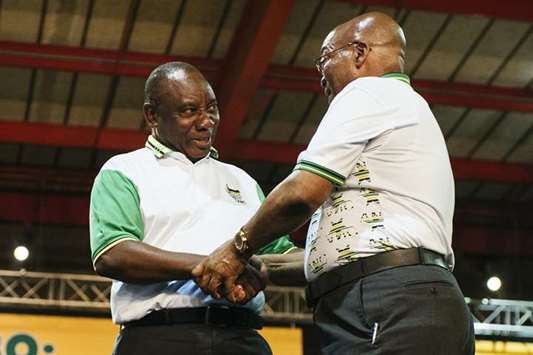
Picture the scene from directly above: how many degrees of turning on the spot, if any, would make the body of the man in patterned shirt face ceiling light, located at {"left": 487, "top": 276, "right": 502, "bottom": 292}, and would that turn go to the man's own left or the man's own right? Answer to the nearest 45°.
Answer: approximately 90° to the man's own right

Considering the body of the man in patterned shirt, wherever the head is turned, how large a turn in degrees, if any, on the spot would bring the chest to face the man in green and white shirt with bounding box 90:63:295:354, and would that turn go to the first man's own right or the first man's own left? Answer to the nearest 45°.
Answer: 0° — they already face them

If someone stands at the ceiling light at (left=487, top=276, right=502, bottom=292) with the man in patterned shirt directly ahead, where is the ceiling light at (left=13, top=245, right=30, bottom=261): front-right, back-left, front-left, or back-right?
front-right

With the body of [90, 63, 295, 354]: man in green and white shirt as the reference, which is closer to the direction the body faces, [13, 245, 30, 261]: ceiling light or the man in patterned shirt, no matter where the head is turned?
the man in patterned shirt

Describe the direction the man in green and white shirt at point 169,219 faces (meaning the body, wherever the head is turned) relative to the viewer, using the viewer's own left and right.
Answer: facing the viewer and to the right of the viewer

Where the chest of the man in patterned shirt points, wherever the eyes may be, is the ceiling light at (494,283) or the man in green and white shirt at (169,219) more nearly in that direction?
the man in green and white shirt

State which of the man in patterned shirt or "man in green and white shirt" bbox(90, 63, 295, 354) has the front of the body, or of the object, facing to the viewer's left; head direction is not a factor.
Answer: the man in patterned shirt

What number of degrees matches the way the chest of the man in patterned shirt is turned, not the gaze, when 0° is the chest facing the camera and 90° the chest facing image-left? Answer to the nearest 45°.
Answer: approximately 90°

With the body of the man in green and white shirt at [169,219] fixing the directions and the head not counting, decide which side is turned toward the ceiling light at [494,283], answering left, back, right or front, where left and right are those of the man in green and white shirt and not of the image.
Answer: left

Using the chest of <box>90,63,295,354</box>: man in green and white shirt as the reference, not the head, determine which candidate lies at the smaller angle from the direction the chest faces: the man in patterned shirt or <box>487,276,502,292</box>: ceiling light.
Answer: the man in patterned shirt
